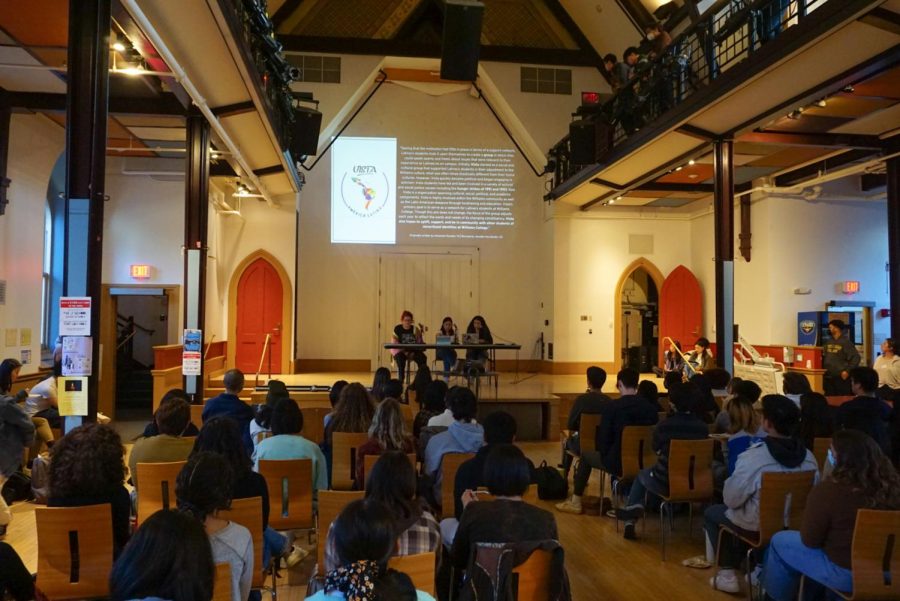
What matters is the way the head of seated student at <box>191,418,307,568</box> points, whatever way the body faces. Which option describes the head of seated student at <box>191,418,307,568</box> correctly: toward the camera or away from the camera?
away from the camera

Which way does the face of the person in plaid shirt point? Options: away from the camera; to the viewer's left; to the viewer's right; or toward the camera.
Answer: away from the camera

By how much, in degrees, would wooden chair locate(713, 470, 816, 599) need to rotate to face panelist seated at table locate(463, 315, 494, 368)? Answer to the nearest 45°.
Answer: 0° — it already faces them

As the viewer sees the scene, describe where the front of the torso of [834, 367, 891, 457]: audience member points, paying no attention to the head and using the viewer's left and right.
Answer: facing away from the viewer and to the left of the viewer

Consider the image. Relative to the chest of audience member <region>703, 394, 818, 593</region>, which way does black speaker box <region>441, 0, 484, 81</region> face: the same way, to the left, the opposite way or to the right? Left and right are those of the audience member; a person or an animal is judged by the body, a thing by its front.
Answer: the opposite way

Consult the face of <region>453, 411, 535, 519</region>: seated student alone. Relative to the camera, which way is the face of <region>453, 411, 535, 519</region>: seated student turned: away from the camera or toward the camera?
away from the camera

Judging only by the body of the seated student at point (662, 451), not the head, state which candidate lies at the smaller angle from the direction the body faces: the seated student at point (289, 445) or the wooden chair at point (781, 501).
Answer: the seated student

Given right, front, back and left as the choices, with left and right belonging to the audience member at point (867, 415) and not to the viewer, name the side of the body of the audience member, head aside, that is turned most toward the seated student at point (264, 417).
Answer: left

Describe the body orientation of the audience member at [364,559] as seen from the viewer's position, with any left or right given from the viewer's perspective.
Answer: facing away from the viewer

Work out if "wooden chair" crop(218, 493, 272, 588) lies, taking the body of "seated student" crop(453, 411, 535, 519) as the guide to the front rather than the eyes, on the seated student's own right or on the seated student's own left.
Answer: on the seated student's own left

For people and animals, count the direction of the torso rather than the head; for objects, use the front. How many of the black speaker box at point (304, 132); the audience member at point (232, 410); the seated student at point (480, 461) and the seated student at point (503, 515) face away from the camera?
3

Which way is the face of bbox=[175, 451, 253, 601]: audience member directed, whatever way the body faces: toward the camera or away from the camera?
away from the camera

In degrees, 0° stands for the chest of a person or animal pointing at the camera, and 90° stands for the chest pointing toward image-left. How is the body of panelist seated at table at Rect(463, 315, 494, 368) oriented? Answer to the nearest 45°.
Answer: approximately 0°
